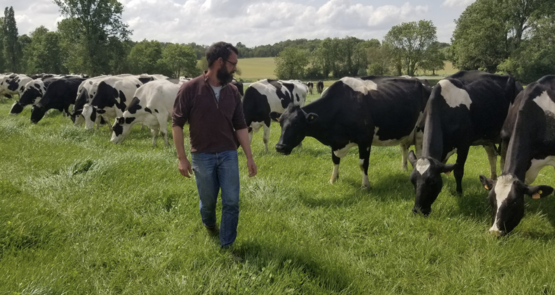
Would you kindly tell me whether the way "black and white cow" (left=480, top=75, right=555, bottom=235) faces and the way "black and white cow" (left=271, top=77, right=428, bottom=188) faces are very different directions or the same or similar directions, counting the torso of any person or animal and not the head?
same or similar directions

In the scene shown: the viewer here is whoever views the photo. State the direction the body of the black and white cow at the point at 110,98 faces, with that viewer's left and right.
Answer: facing the viewer and to the left of the viewer

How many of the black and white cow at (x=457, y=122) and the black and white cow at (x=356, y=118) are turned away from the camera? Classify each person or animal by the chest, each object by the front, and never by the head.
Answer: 0

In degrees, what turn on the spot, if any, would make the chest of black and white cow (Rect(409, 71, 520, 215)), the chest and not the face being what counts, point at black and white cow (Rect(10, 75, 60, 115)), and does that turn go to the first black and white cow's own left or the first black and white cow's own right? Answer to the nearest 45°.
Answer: approximately 45° to the first black and white cow's own right

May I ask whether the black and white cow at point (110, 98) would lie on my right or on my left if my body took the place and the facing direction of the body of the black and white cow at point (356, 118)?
on my right

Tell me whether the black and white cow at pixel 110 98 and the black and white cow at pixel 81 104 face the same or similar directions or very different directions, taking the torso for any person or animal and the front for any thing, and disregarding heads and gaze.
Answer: same or similar directions

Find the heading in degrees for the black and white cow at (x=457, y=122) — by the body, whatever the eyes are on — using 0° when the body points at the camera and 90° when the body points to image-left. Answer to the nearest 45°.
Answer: approximately 45°

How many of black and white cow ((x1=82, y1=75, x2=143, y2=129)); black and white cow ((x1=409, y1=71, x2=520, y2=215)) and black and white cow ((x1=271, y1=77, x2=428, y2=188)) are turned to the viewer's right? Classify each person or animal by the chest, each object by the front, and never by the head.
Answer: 0

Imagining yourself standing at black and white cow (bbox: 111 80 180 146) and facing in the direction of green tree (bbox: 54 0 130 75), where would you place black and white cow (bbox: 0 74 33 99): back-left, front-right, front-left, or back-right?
front-left

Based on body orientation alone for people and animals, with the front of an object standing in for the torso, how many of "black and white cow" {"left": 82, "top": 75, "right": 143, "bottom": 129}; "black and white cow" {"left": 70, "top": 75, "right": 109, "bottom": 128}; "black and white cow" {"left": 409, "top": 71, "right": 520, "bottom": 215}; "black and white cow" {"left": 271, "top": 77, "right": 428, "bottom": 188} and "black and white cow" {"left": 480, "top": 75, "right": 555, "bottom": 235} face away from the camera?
0

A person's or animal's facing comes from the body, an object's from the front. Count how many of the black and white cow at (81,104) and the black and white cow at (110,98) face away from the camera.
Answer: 0
